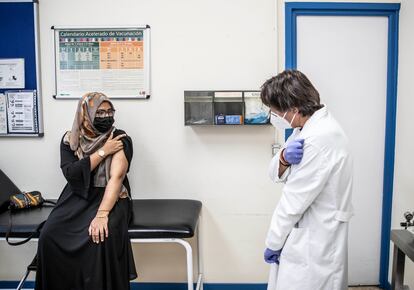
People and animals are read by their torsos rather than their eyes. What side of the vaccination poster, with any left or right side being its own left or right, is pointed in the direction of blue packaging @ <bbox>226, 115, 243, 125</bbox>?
left

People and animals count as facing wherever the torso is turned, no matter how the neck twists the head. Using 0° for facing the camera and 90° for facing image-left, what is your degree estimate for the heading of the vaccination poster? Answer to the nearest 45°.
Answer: approximately 0°

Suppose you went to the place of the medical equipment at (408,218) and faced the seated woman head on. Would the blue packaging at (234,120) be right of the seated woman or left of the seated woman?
right
